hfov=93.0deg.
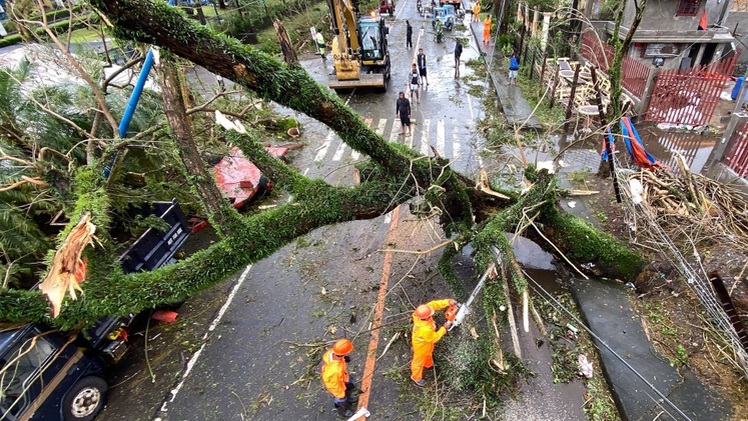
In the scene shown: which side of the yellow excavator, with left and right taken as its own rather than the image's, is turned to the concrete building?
left

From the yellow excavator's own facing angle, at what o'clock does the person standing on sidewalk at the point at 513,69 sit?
The person standing on sidewalk is roughly at 9 o'clock from the yellow excavator.

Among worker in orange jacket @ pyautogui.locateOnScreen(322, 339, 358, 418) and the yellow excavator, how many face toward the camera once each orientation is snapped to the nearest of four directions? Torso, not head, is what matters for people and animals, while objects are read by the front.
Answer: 1

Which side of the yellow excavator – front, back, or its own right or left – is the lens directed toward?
front

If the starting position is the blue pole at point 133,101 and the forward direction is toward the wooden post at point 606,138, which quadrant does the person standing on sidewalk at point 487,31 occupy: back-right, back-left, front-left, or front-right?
front-left

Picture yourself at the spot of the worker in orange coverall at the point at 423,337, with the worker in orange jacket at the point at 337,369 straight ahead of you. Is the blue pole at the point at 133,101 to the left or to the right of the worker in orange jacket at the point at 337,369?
right

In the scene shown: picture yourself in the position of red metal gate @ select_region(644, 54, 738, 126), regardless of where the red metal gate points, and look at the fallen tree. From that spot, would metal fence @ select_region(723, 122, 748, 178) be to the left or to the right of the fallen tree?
left

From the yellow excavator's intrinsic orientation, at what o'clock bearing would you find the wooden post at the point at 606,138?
The wooden post is roughly at 11 o'clock from the yellow excavator.

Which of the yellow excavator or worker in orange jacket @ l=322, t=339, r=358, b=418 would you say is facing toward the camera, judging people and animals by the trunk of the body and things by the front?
the yellow excavator

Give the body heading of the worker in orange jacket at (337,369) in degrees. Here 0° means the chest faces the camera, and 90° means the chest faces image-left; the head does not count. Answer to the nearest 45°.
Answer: approximately 270°

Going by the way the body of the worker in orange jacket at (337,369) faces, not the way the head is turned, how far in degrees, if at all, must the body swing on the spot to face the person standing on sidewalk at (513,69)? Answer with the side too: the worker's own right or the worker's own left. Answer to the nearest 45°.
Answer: approximately 45° to the worker's own left

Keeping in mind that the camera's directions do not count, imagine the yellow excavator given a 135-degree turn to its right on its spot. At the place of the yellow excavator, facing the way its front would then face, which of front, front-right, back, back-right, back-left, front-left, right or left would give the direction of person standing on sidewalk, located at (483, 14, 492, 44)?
right

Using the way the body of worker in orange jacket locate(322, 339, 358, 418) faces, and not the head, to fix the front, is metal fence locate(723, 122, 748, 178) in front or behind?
in front
